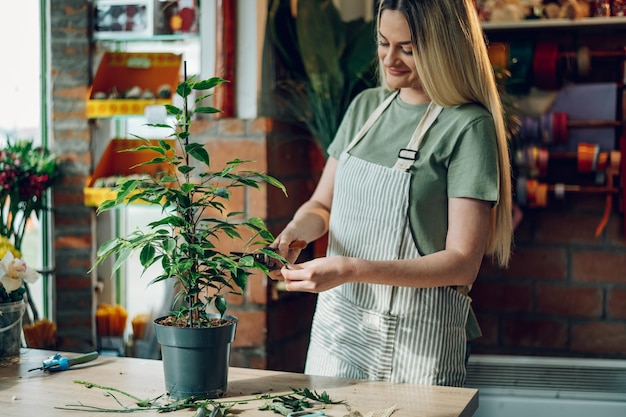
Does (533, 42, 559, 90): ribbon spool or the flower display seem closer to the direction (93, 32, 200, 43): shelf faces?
the flower display

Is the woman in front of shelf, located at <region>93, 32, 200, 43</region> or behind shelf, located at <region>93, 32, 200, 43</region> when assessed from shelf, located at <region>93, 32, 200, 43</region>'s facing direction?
in front

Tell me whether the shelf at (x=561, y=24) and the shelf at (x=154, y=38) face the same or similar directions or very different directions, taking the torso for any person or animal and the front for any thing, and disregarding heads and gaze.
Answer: same or similar directions

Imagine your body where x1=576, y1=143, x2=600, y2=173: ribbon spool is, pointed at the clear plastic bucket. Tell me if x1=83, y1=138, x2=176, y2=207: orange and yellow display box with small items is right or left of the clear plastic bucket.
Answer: right

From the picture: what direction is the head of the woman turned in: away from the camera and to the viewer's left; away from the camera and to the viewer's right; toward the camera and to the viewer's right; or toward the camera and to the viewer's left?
toward the camera and to the viewer's left

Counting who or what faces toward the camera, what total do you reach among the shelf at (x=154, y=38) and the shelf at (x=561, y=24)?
2

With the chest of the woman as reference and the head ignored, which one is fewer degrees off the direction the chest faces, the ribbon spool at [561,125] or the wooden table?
the wooden table

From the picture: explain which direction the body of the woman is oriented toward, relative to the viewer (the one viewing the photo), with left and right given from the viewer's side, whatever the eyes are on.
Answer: facing the viewer and to the left of the viewer

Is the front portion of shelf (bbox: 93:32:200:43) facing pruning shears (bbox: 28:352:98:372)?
yes

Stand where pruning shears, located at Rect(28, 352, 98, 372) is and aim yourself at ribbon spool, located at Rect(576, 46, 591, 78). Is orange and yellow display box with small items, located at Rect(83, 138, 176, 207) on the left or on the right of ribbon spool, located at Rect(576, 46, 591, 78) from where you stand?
left

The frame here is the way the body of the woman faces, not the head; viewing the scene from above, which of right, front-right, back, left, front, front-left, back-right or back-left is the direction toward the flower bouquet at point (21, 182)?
right

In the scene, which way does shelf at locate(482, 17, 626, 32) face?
toward the camera

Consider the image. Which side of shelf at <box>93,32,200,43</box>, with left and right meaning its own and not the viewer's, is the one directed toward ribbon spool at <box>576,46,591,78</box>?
left

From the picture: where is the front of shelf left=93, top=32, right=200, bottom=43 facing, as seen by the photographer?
facing the viewer

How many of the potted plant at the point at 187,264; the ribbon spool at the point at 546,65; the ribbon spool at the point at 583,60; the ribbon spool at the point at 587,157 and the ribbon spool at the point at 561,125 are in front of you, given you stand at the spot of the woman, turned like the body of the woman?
1

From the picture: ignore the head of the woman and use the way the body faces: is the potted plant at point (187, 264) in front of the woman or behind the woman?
in front
